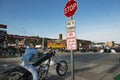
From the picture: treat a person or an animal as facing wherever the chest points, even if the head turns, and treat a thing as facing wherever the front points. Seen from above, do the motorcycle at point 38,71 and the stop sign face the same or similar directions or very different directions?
very different directions
